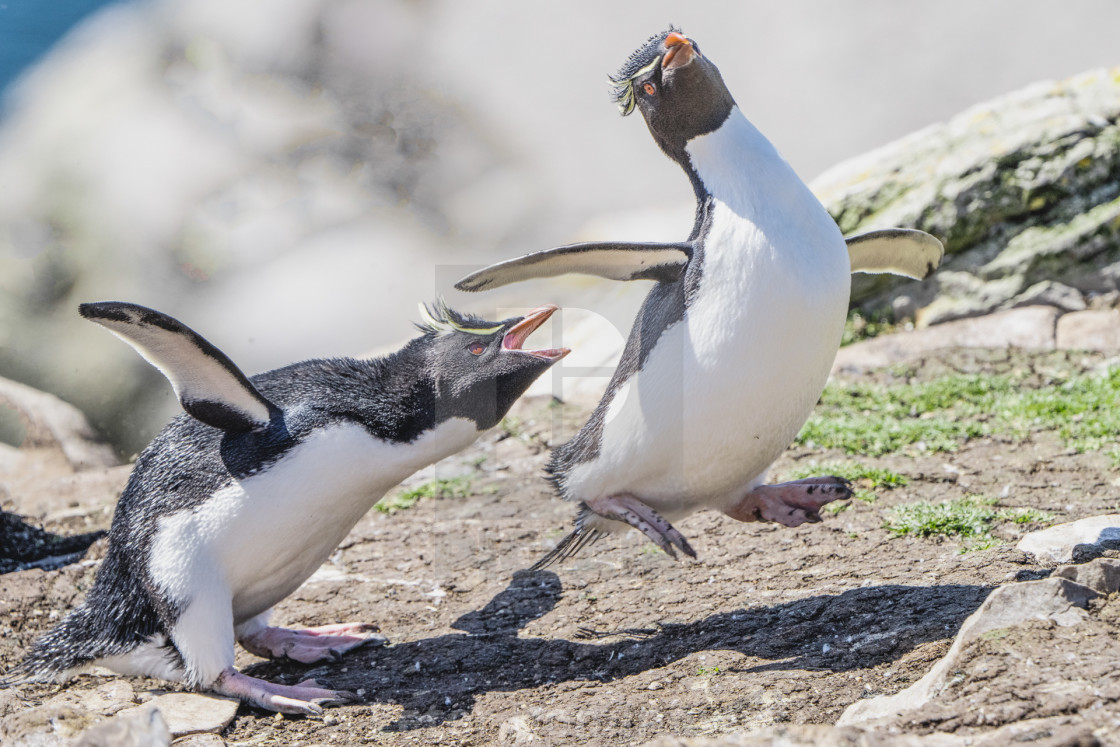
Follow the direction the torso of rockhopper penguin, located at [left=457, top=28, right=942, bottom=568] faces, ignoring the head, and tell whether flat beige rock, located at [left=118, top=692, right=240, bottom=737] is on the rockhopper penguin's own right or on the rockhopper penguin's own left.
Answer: on the rockhopper penguin's own right

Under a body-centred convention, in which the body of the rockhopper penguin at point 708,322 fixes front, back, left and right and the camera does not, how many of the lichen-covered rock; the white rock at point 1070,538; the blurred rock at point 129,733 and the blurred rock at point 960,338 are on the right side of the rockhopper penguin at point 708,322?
1

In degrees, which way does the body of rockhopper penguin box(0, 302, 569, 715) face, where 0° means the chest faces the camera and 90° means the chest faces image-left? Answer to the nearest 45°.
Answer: approximately 270°

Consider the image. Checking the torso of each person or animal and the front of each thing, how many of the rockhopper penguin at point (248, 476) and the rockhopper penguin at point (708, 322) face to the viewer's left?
0

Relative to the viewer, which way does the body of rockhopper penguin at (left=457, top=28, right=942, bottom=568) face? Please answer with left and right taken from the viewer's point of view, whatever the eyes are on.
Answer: facing the viewer and to the right of the viewer
